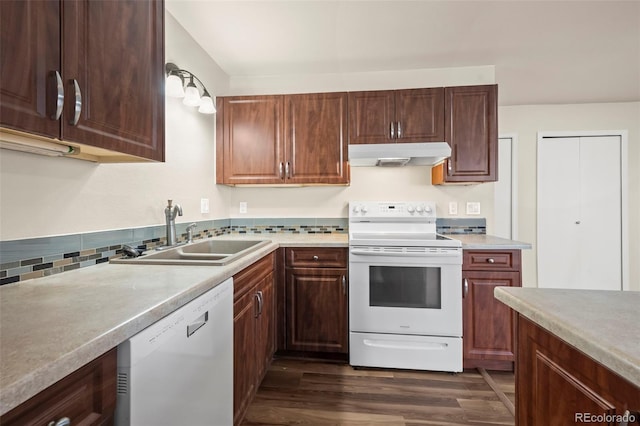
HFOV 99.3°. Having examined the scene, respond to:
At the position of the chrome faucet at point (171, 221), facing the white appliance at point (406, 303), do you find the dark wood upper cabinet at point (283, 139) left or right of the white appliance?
left

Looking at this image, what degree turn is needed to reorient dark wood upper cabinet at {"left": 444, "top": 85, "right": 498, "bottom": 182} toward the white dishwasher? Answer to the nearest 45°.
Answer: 0° — it already faces it

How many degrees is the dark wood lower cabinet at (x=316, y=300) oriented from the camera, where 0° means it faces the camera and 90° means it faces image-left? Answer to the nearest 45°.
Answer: approximately 0°

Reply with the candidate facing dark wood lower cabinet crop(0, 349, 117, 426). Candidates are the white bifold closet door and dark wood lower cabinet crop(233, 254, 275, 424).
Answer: the white bifold closet door

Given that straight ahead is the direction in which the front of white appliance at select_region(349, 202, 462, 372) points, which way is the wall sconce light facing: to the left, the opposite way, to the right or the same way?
to the left

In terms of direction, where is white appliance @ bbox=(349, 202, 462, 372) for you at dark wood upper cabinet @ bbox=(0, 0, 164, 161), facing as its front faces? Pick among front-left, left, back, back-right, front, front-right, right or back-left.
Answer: front-left

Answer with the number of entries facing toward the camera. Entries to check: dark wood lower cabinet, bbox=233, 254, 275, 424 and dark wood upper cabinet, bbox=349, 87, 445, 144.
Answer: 1

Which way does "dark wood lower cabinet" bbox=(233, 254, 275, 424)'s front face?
to the viewer's right
